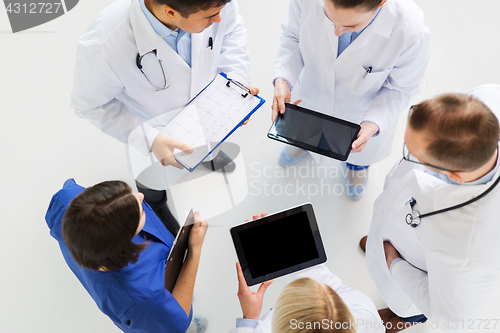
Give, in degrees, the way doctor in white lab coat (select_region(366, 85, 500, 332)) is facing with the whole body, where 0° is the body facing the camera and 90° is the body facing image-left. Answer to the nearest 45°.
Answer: approximately 45°

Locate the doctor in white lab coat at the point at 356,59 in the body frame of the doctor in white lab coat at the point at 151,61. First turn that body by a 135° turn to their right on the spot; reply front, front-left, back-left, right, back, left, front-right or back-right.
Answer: back

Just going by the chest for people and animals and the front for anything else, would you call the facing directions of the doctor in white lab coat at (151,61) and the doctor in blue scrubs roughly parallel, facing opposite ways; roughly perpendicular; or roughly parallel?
roughly perpendicular

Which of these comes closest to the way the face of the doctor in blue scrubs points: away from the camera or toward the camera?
away from the camera

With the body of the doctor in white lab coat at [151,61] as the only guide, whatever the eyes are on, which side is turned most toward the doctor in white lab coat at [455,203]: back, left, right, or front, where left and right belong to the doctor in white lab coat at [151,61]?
front

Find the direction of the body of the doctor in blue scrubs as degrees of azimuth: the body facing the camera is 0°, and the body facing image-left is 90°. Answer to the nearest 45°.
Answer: approximately 225°

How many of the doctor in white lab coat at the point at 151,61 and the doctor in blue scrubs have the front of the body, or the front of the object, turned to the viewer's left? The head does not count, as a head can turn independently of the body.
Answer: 0

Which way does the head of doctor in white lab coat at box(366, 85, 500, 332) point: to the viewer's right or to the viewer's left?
to the viewer's left

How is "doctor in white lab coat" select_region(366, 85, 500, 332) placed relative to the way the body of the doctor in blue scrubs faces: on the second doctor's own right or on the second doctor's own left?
on the second doctor's own right

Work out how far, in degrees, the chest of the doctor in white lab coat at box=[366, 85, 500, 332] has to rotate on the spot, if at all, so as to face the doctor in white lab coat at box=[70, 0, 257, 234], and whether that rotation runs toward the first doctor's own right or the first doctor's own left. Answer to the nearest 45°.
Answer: approximately 45° to the first doctor's own right

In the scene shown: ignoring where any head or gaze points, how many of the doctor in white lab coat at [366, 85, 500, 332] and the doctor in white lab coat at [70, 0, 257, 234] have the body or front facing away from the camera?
0
